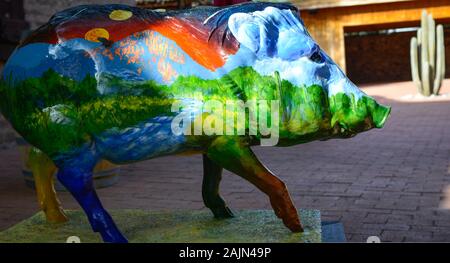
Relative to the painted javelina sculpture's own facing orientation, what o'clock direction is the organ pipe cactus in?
The organ pipe cactus is roughly at 10 o'clock from the painted javelina sculpture.

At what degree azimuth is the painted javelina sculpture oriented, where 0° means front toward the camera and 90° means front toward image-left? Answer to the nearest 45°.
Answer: approximately 270°
